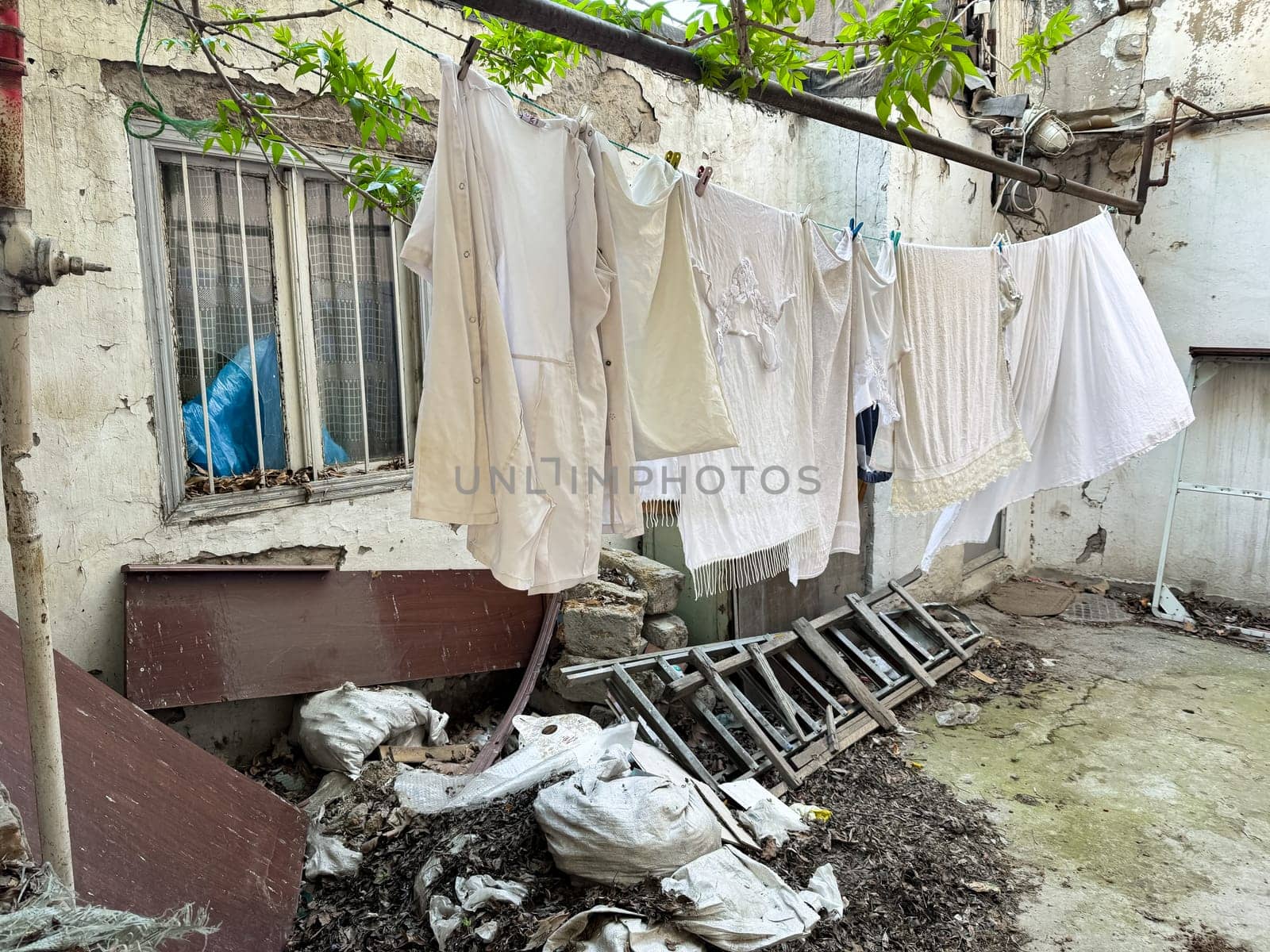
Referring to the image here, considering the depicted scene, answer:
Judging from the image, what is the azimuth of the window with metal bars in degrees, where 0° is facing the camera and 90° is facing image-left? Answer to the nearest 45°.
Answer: approximately 315°

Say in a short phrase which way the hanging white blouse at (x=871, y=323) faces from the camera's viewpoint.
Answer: facing the viewer and to the right of the viewer

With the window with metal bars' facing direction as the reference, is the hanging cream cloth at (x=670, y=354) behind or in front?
in front

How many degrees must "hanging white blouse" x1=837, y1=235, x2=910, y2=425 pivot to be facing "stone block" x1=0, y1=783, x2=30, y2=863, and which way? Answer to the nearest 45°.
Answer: approximately 90° to its right

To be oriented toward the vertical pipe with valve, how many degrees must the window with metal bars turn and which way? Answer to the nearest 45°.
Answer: approximately 45° to its right

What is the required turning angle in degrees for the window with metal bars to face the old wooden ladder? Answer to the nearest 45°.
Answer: approximately 45° to its left

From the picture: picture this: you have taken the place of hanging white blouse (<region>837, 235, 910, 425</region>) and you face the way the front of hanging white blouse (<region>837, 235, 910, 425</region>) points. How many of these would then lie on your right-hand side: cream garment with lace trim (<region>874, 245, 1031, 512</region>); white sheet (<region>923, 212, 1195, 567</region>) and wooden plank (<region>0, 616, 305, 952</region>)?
1

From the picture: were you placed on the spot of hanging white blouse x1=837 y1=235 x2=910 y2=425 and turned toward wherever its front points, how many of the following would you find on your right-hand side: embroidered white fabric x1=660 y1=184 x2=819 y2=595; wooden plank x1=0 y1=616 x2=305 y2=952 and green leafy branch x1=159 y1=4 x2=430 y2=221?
3

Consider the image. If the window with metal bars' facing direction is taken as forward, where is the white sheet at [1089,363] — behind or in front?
in front

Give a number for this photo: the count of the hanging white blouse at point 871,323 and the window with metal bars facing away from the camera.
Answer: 0

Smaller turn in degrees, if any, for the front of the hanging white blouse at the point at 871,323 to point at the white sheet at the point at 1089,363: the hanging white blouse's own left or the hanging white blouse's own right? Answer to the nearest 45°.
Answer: approximately 90° to the hanging white blouse's own left

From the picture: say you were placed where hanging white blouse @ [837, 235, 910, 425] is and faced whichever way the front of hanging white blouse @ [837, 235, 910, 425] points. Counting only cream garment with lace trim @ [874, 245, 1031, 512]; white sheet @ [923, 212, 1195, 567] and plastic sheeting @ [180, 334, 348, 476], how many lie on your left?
2

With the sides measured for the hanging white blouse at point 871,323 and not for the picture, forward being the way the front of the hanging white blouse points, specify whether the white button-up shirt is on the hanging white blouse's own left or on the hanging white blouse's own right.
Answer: on the hanging white blouse's own right
